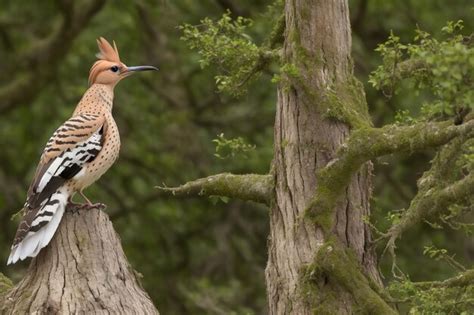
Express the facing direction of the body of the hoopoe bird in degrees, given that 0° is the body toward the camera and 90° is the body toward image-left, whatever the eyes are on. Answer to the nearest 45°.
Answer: approximately 270°

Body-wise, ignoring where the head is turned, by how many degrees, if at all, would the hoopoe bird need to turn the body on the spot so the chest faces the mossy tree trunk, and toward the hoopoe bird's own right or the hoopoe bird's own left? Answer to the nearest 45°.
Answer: approximately 45° to the hoopoe bird's own right
